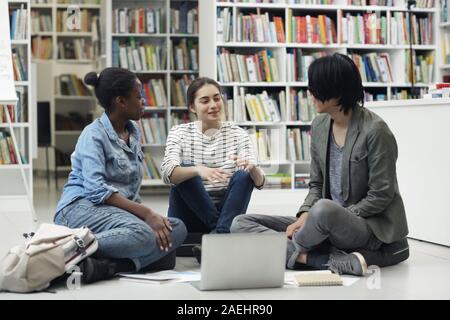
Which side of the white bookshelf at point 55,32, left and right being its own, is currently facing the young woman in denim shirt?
front

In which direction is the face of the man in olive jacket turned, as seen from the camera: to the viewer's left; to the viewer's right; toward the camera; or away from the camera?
to the viewer's left

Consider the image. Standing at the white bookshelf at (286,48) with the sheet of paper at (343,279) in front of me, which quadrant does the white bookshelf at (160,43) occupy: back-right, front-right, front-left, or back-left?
back-right

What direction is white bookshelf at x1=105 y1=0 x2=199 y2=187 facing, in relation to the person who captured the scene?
facing the viewer

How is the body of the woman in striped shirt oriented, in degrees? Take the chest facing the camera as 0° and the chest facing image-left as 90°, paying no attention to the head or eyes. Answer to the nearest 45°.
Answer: approximately 0°

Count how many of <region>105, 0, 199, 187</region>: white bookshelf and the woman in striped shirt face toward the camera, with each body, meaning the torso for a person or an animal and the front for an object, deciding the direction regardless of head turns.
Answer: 2

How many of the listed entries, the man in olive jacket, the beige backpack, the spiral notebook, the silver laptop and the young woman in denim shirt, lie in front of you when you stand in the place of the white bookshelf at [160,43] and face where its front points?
5

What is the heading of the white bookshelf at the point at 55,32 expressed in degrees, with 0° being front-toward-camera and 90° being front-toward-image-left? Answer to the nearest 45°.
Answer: approximately 0°

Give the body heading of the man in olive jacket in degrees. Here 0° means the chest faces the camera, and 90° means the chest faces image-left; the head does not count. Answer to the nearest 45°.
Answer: approximately 45°

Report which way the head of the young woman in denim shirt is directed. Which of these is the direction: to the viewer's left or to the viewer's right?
to the viewer's right
